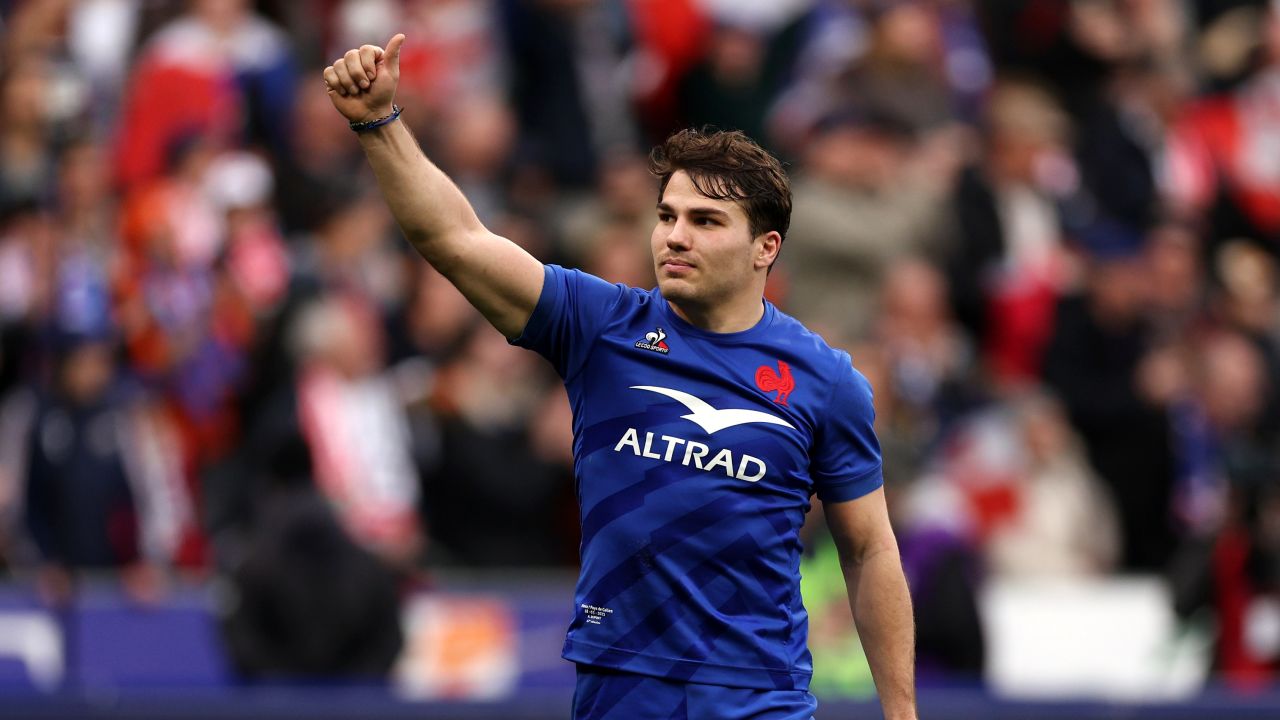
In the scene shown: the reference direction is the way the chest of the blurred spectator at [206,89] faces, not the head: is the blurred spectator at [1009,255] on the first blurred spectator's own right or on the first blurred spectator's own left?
on the first blurred spectator's own left

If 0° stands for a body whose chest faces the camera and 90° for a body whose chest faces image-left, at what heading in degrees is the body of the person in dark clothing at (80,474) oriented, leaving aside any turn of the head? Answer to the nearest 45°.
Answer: approximately 0°

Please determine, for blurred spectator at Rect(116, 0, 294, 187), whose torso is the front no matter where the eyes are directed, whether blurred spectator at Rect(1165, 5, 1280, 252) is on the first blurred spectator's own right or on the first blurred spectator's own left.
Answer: on the first blurred spectator's own left

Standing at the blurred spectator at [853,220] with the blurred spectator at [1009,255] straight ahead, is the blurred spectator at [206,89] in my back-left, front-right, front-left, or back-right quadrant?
back-left

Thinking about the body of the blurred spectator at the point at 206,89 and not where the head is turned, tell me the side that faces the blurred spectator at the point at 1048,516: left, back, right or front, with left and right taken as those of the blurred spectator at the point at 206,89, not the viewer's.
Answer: left

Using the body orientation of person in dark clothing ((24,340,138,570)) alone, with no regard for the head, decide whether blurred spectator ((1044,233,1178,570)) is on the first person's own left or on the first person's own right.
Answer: on the first person's own left

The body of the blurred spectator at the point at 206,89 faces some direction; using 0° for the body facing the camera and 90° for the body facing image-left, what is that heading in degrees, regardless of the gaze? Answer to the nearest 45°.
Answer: approximately 0°

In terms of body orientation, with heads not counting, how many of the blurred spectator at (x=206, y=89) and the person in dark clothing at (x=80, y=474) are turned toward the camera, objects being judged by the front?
2
